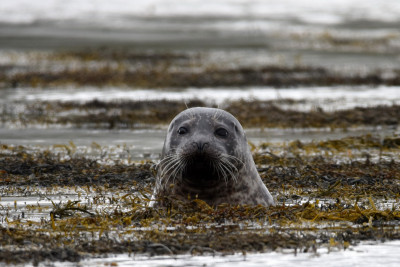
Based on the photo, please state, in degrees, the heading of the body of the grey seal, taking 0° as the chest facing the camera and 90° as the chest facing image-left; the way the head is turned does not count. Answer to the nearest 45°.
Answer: approximately 0°
